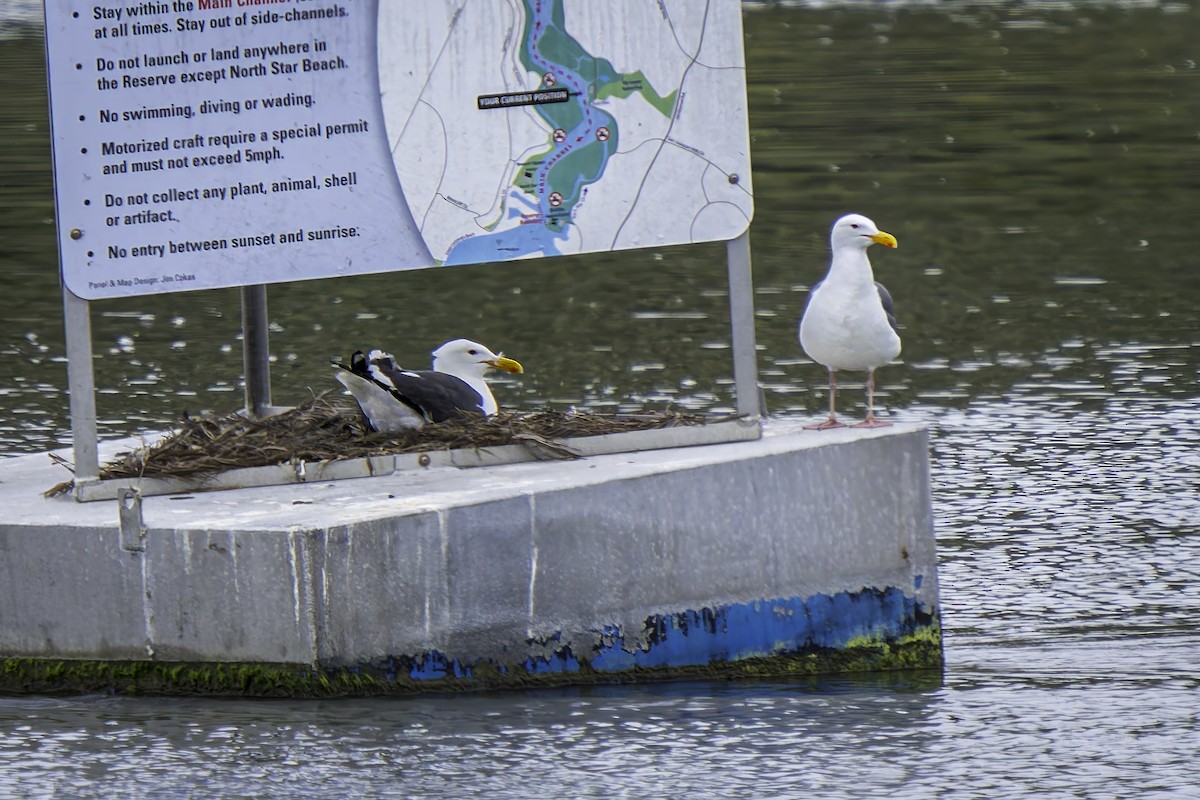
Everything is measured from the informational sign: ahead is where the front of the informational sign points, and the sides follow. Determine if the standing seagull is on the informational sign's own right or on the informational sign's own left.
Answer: on the informational sign's own left

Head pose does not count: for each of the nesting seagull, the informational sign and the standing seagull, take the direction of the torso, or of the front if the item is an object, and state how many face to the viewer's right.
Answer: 1

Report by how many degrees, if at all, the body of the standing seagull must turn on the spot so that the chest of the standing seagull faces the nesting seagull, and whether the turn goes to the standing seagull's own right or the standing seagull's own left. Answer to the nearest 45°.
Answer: approximately 90° to the standing seagull's own right

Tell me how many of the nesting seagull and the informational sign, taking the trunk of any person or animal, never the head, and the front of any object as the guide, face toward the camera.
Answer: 1

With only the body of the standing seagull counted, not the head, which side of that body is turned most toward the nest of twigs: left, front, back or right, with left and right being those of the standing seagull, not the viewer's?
right

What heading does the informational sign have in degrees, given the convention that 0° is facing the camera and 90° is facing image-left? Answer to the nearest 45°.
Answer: approximately 0°

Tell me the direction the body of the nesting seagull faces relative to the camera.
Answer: to the viewer's right

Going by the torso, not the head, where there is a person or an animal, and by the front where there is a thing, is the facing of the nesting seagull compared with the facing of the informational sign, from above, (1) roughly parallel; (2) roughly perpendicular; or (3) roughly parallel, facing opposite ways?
roughly perpendicular

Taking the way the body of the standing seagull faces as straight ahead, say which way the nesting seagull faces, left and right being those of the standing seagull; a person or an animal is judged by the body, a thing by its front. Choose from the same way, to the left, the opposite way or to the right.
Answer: to the left

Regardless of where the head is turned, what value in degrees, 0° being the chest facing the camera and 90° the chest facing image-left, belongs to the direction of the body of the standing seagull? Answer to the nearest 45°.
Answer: approximately 0°

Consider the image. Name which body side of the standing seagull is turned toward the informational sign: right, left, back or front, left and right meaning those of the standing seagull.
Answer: right

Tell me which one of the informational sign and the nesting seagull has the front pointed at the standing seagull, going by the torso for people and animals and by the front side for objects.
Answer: the nesting seagull

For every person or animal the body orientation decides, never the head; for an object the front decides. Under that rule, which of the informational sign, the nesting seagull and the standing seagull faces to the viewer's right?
the nesting seagull
